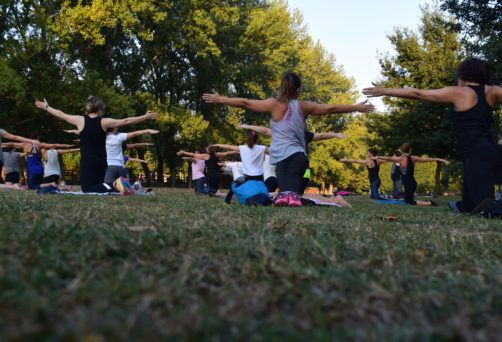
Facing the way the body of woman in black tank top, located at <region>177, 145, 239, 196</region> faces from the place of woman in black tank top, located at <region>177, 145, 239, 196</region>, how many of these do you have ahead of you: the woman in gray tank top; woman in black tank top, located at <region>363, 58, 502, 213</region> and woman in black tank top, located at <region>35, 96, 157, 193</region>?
0

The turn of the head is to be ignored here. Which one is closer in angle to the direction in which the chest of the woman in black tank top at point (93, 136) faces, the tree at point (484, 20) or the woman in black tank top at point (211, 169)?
the woman in black tank top

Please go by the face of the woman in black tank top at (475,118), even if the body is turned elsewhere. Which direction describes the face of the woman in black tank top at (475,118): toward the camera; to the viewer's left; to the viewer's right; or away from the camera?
away from the camera

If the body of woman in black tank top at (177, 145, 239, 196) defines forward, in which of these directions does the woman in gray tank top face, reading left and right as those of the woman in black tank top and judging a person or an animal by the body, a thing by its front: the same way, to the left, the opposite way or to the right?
the same way

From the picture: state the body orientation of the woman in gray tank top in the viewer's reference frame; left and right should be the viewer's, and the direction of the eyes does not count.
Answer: facing away from the viewer

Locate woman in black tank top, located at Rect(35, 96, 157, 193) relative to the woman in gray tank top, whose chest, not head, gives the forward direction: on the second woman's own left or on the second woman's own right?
on the second woman's own left

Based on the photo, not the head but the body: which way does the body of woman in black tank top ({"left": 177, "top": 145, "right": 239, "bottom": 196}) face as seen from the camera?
away from the camera

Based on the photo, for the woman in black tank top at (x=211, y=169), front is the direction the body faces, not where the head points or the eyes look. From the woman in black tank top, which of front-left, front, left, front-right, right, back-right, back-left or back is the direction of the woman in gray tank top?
back

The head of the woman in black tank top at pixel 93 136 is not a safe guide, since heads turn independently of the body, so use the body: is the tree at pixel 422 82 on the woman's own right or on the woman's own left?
on the woman's own right

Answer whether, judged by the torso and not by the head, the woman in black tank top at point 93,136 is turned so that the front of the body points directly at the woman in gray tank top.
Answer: no

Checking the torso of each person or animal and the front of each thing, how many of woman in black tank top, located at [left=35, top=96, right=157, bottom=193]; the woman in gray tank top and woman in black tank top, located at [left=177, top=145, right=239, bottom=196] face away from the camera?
3

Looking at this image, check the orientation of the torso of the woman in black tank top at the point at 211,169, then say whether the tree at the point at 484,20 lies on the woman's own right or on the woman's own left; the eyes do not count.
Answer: on the woman's own right

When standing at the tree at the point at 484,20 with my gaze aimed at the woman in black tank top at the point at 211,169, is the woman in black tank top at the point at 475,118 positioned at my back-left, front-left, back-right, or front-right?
front-left

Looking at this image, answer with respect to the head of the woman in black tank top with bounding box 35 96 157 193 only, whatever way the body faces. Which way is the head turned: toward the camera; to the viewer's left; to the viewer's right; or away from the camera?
away from the camera

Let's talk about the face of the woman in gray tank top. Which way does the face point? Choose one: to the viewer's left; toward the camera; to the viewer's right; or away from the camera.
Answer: away from the camera

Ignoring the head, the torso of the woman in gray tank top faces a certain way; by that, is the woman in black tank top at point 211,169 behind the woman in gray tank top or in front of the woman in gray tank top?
in front

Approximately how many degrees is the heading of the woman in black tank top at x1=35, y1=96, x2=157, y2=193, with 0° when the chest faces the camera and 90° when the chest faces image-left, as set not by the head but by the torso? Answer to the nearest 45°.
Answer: approximately 180°

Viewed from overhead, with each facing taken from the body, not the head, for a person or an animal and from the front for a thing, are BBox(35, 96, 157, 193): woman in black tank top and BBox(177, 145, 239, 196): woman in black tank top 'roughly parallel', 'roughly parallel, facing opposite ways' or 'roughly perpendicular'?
roughly parallel
